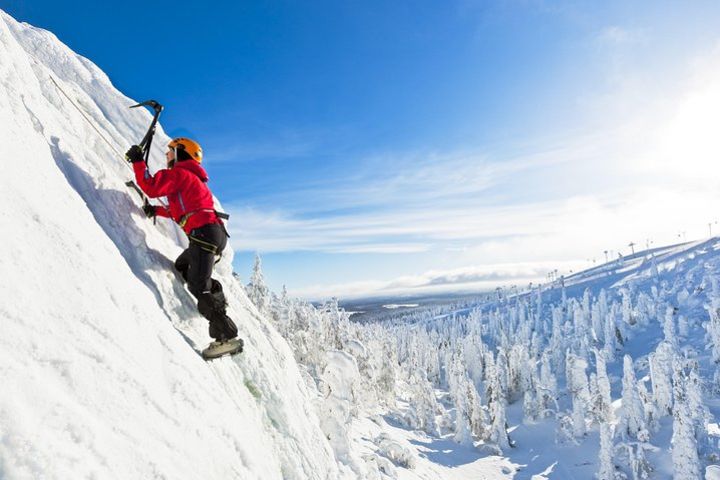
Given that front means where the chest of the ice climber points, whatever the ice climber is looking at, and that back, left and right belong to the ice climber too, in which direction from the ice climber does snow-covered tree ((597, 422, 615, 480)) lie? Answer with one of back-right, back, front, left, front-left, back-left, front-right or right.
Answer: back-right

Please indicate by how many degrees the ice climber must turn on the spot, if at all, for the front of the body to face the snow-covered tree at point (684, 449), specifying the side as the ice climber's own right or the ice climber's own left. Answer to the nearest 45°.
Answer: approximately 135° to the ice climber's own right

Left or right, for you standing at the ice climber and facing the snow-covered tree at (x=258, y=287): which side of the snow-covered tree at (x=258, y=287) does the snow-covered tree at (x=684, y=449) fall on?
right

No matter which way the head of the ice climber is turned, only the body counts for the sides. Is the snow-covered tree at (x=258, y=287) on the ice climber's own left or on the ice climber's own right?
on the ice climber's own right

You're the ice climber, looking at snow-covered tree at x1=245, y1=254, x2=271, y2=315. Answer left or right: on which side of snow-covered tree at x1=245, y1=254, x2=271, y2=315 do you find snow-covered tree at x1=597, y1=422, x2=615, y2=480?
right

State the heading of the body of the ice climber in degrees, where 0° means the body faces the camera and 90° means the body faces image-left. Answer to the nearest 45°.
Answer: approximately 90°
